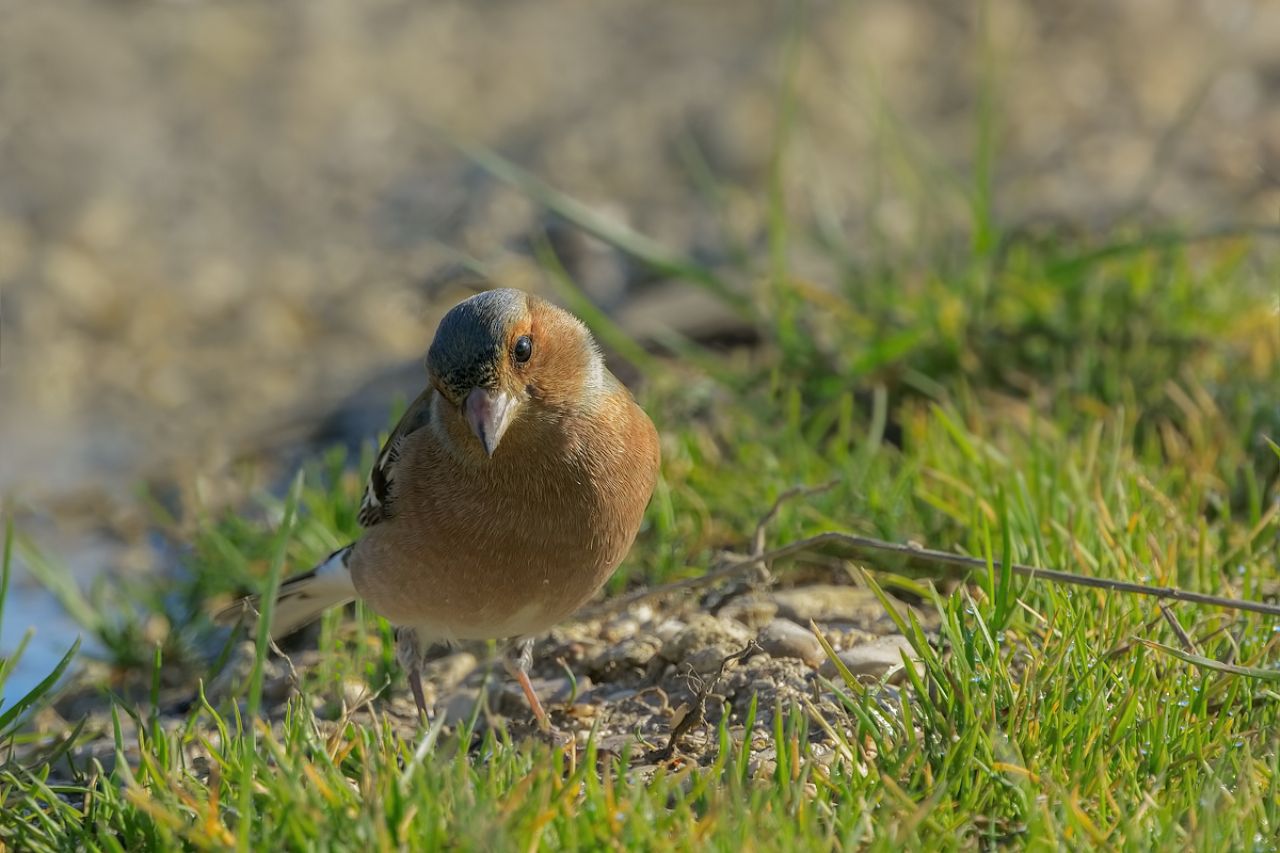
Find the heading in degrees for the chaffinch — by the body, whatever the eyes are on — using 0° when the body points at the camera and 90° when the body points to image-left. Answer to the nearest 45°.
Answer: approximately 315°

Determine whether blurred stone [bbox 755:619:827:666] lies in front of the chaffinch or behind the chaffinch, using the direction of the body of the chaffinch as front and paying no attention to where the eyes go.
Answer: in front

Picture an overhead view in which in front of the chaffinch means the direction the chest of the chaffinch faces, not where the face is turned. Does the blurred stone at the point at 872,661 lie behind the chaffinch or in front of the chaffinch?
in front

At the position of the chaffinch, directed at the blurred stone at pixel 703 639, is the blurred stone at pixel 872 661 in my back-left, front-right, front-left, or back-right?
front-right
